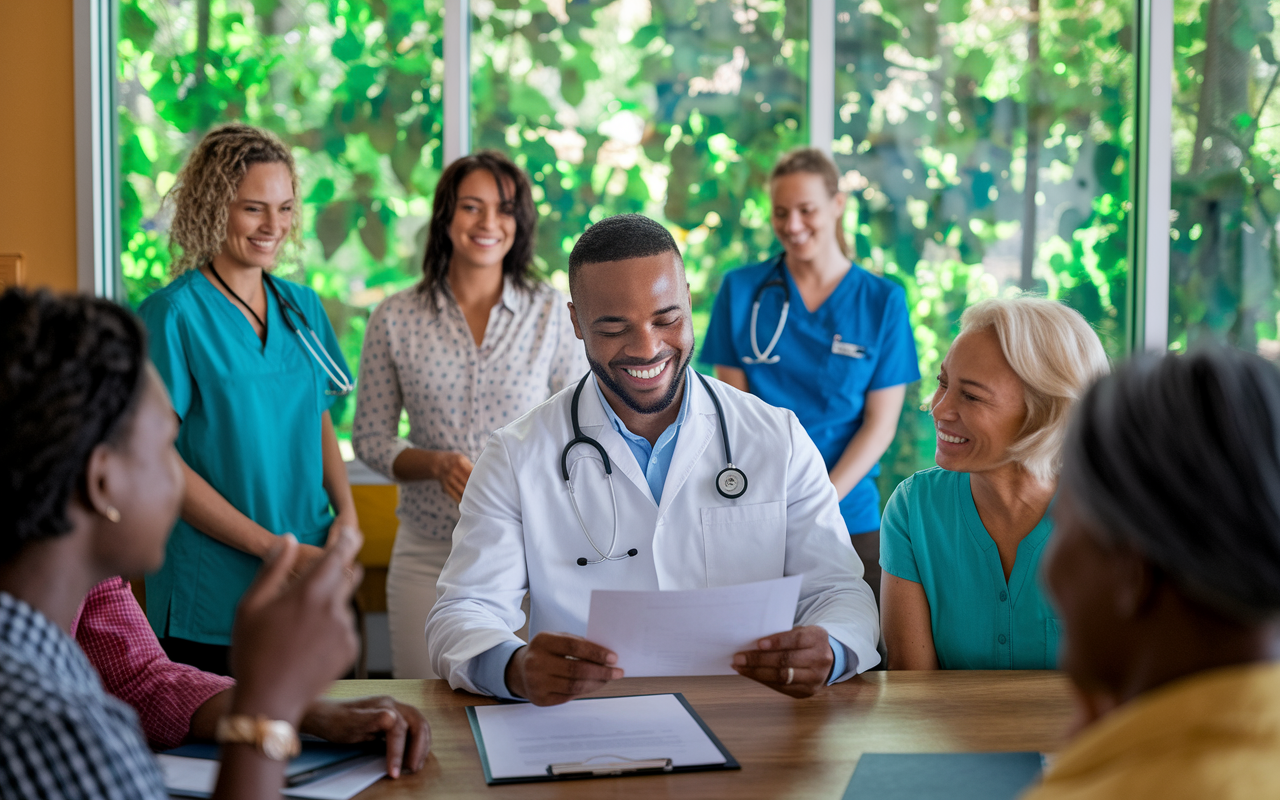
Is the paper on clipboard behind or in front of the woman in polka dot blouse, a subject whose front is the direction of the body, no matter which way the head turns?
in front

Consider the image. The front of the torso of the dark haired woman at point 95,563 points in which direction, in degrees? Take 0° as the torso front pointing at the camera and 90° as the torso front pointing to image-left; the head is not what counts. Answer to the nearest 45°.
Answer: approximately 225°

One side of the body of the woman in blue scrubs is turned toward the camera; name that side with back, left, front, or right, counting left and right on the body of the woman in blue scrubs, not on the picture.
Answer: front

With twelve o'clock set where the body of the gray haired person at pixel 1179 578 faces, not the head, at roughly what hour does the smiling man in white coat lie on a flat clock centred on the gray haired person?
The smiling man in white coat is roughly at 12 o'clock from the gray haired person.

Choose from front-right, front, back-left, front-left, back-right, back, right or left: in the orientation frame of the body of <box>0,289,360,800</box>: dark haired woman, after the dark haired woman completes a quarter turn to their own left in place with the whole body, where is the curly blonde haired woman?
front-right

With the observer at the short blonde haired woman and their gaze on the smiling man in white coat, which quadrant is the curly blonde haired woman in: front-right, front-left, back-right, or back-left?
front-right

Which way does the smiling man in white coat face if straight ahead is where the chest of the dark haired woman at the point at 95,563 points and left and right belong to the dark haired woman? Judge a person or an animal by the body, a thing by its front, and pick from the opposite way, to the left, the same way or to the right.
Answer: the opposite way

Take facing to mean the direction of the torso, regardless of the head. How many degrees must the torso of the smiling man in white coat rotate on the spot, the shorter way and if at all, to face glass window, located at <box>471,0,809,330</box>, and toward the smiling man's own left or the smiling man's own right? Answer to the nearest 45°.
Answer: approximately 180°

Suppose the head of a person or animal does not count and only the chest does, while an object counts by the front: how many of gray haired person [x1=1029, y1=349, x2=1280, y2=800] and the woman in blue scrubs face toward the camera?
1

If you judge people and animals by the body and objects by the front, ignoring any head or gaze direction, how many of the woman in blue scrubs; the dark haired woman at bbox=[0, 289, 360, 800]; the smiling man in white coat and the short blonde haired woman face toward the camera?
3

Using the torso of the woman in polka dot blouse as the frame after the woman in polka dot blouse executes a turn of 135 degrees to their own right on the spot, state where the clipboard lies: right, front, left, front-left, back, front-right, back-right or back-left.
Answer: back-left

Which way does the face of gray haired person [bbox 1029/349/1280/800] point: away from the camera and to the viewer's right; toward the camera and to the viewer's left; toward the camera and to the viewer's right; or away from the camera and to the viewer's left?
away from the camera and to the viewer's left

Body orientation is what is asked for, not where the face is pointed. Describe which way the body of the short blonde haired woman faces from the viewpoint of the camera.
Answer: toward the camera

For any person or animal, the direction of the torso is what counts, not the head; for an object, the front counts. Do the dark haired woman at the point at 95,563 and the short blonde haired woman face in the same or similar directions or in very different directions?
very different directions

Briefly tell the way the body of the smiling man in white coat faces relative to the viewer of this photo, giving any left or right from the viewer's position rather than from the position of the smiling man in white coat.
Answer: facing the viewer

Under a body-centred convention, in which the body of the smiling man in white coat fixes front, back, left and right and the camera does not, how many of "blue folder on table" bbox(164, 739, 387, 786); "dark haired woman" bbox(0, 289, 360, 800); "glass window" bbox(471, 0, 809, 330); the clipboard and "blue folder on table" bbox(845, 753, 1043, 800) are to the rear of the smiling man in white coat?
1

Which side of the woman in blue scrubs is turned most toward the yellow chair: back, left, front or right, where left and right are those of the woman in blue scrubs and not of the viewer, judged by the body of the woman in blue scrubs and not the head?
right

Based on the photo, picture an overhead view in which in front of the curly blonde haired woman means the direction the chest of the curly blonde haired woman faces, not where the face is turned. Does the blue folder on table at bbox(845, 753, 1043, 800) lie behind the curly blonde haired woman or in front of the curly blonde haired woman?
in front

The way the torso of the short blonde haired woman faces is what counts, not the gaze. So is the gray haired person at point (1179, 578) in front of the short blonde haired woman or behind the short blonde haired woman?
in front
